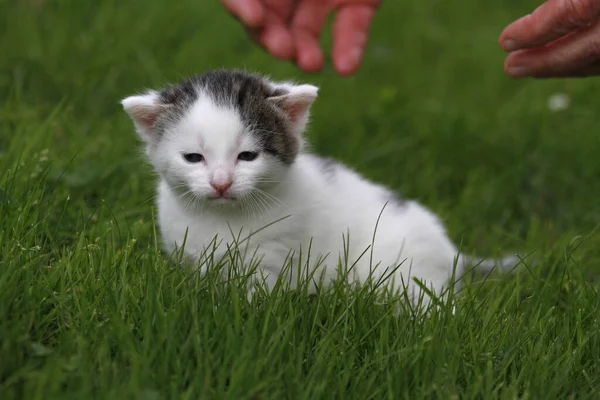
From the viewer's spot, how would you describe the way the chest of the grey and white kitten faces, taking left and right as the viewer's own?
facing the viewer and to the left of the viewer
